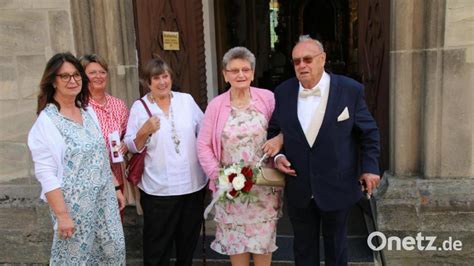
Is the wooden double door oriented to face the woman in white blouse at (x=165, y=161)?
yes

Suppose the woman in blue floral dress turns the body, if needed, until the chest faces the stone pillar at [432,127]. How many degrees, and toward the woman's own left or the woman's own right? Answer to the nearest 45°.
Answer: approximately 45° to the woman's own left

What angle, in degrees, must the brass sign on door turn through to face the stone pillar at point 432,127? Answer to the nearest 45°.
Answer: approximately 45° to its left

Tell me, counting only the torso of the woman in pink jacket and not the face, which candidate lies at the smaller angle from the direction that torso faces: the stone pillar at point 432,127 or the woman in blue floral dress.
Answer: the woman in blue floral dress

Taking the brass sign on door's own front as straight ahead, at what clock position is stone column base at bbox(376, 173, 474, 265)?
The stone column base is roughly at 10 o'clock from the brass sign on door.

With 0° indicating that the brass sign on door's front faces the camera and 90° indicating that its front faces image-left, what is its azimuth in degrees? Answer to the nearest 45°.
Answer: approximately 0°

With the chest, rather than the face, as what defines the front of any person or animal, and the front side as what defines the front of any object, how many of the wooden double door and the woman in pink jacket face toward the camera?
2

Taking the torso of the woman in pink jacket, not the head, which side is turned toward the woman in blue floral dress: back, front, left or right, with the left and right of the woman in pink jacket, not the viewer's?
right

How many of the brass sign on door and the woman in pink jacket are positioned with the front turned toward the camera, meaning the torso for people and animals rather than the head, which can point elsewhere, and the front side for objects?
2
